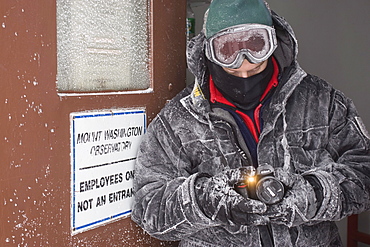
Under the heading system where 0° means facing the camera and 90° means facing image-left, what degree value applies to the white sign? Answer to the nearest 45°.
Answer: approximately 315°
